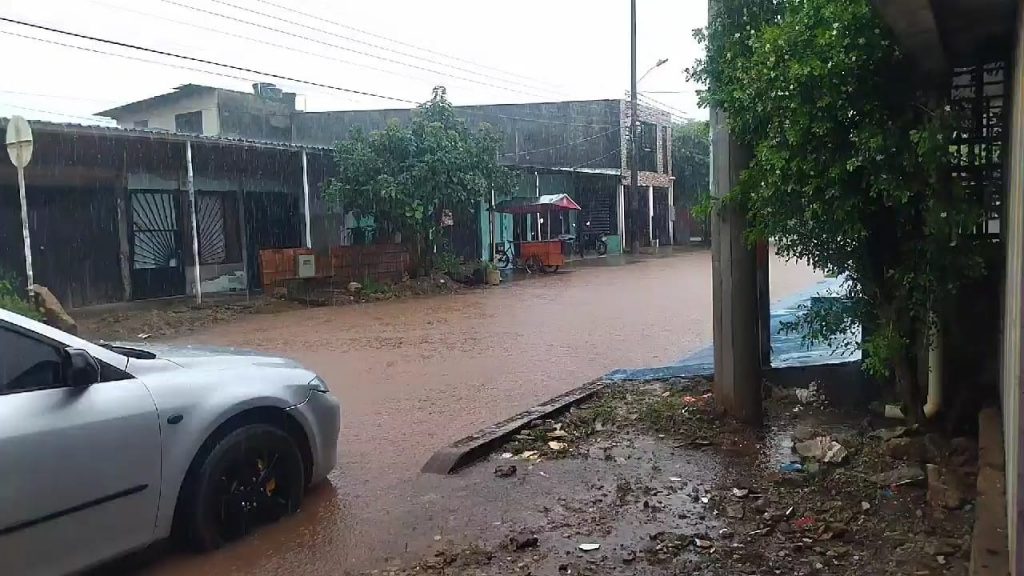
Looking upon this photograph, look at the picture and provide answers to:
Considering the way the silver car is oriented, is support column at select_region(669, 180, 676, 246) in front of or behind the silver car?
in front

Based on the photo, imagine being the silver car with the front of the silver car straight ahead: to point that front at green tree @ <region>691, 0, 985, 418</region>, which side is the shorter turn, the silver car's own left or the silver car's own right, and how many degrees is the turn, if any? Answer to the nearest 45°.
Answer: approximately 45° to the silver car's own right

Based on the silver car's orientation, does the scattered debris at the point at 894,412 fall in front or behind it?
in front

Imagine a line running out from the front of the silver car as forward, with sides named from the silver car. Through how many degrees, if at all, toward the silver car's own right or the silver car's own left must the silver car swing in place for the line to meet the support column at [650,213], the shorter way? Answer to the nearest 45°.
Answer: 0° — it already faces it

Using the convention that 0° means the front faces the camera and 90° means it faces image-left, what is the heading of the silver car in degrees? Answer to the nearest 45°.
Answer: approximately 225°

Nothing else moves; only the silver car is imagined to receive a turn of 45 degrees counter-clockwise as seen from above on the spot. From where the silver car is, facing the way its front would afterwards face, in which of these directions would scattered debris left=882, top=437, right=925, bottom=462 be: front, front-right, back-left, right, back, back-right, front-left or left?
right

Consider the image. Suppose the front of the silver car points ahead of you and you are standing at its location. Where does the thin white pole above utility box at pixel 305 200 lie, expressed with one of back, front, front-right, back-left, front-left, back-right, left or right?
front-left

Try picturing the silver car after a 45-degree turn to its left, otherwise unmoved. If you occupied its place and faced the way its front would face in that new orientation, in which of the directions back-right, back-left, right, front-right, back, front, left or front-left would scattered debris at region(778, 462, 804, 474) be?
right

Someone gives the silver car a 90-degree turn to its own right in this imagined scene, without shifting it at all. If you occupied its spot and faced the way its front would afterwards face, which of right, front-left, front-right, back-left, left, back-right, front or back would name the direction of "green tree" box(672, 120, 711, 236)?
left

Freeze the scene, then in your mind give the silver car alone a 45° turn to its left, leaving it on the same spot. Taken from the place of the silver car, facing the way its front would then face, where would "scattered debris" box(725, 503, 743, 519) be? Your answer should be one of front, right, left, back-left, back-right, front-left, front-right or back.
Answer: right
